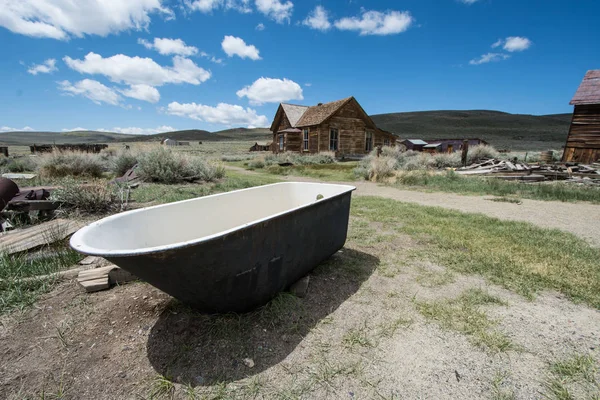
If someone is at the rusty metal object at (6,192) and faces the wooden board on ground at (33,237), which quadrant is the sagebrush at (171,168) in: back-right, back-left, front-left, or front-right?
back-left

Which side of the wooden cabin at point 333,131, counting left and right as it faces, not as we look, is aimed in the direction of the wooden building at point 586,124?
left

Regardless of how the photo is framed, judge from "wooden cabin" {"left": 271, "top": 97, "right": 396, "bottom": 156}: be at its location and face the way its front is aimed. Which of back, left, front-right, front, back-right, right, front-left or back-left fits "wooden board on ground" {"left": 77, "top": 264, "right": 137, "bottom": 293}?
front-left

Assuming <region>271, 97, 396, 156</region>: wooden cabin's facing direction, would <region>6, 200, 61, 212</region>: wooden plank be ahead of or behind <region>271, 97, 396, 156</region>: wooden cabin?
ahead

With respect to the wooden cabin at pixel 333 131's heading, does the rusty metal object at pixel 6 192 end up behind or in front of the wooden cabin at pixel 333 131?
in front

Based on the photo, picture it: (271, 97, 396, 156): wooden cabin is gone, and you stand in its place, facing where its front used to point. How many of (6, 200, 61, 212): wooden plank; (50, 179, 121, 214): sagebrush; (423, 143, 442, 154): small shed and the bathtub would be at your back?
1

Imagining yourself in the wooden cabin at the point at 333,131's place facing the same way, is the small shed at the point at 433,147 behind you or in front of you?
behind

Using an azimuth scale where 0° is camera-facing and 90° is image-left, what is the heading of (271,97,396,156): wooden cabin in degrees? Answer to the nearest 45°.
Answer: approximately 45°
